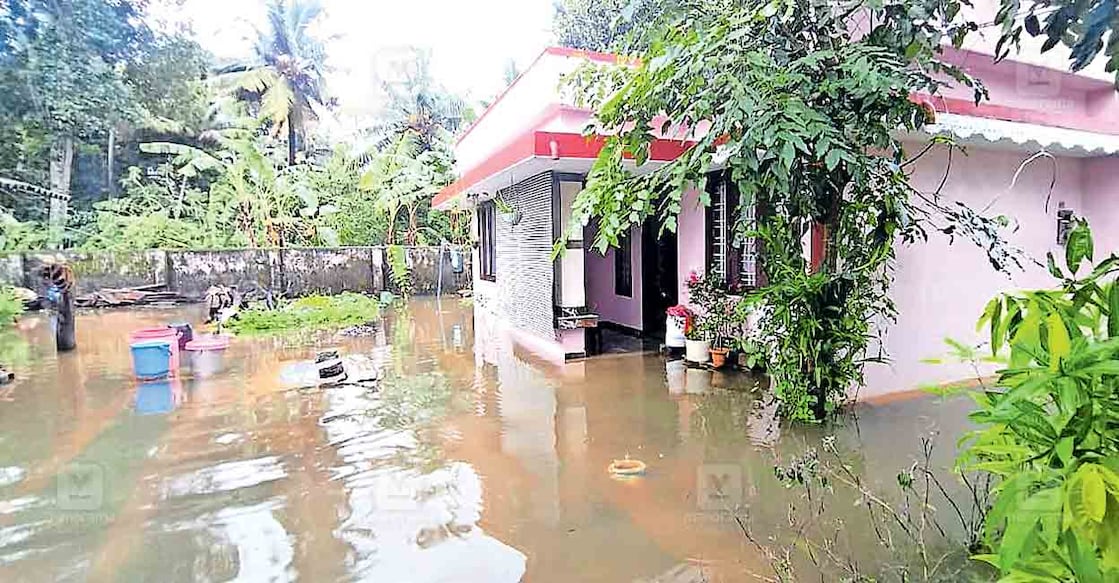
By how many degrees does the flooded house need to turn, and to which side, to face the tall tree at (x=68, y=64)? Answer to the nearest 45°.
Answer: approximately 45° to its right

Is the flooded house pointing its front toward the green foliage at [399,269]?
no

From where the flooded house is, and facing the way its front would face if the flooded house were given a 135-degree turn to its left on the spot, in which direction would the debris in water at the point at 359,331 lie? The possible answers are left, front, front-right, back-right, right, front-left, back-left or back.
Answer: back

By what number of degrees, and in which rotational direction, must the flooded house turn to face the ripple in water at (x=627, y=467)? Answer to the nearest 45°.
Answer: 0° — it already faces it

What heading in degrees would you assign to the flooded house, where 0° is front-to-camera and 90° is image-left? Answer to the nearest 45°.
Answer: approximately 45°

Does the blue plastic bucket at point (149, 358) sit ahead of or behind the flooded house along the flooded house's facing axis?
ahead

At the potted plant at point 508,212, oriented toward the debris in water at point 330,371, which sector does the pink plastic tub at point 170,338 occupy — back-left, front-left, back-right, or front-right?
front-right

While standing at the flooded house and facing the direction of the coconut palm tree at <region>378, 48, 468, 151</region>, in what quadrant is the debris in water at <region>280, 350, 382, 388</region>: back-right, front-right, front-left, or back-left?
front-left

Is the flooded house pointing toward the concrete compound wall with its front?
no

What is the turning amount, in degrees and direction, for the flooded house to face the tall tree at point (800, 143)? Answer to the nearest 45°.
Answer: approximately 45° to its left

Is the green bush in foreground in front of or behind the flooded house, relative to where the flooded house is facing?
in front

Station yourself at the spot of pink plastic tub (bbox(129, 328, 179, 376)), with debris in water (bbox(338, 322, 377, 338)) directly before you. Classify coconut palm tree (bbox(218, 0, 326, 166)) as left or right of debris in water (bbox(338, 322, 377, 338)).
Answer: left

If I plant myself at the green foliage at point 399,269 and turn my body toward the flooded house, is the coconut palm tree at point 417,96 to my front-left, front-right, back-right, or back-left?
back-left

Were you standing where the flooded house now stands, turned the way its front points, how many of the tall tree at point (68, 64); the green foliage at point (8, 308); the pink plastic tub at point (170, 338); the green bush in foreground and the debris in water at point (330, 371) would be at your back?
0

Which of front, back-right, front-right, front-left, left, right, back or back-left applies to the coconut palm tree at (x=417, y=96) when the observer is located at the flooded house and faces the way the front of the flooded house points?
right

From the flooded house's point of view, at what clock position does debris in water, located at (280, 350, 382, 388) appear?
The debris in water is roughly at 1 o'clock from the flooded house.

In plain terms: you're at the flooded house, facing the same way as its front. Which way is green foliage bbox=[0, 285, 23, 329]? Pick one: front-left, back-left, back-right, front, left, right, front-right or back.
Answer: front-right

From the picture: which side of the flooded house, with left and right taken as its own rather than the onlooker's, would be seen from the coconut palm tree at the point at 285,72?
right
